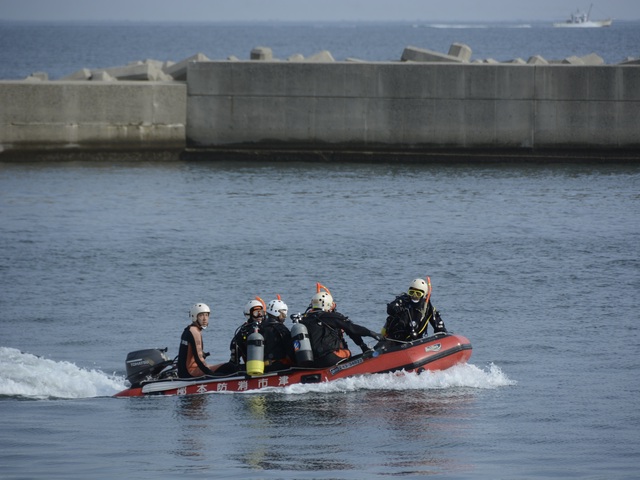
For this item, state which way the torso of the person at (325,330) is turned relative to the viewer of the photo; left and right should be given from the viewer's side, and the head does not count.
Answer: facing away from the viewer and to the right of the viewer

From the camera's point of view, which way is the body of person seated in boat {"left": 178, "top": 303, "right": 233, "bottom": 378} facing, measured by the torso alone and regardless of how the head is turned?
to the viewer's right

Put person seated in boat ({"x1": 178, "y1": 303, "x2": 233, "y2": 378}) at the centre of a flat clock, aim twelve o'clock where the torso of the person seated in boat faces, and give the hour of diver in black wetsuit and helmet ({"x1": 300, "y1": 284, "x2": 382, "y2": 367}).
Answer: The diver in black wetsuit and helmet is roughly at 12 o'clock from the person seated in boat.

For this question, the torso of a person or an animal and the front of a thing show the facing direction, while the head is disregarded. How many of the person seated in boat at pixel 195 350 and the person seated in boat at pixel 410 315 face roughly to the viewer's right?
1

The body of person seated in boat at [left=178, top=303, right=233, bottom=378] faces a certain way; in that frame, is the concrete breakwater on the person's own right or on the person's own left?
on the person's own left

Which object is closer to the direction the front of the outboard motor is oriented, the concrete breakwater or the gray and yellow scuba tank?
the gray and yellow scuba tank

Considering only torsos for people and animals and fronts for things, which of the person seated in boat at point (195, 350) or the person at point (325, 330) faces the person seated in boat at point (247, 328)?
the person seated in boat at point (195, 350)

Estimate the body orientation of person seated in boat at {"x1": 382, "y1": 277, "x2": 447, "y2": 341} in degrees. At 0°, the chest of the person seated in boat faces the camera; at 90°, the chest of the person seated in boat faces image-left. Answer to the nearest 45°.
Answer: approximately 0°

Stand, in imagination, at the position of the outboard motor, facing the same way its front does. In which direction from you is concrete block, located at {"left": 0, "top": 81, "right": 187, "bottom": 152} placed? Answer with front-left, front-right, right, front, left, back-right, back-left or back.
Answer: left

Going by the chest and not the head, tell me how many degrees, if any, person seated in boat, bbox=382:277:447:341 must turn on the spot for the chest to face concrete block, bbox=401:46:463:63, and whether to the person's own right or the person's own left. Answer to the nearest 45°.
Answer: approximately 180°

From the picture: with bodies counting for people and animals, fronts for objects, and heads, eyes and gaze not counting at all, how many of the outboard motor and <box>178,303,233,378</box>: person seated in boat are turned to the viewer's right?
2

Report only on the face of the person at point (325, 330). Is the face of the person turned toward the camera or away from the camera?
away from the camera

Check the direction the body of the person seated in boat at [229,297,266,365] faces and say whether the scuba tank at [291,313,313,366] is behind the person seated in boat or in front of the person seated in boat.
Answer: in front

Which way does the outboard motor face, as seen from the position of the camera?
facing to the right of the viewer

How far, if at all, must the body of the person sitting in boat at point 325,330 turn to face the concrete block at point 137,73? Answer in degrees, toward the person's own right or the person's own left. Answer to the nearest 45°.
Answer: approximately 45° to the person's own left

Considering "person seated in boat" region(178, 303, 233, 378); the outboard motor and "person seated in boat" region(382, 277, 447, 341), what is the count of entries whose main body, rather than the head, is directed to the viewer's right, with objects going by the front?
2
